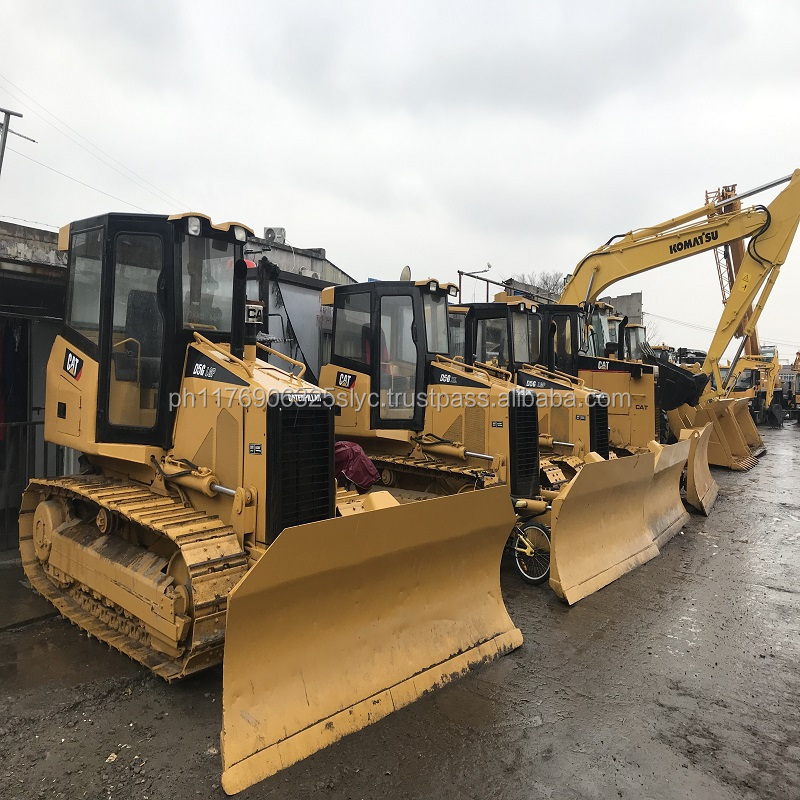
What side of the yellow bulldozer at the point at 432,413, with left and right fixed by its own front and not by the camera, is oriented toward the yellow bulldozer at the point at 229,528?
right

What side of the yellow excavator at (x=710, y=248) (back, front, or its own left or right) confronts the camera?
right

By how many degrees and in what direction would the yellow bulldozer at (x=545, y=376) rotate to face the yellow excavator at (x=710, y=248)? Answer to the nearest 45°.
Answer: approximately 90° to its left

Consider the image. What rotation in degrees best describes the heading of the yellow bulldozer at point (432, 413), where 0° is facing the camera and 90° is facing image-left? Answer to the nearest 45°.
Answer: approximately 315°

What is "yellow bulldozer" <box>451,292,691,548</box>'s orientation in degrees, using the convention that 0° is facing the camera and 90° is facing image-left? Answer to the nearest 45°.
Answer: approximately 315°

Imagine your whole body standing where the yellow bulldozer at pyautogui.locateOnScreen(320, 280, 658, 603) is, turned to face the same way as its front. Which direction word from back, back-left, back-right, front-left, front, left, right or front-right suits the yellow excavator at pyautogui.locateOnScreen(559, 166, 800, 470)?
left

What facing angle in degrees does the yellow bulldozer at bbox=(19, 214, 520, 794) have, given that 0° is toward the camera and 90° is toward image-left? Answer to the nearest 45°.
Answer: approximately 315°

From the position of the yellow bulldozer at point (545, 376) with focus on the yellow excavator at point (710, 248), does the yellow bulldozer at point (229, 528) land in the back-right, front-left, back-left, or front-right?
back-right

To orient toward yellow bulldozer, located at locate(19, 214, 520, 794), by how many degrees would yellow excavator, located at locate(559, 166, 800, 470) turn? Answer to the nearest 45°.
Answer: approximately 90° to its right

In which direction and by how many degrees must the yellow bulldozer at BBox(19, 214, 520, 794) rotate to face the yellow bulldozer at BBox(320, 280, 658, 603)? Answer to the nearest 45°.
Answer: approximately 90° to its left

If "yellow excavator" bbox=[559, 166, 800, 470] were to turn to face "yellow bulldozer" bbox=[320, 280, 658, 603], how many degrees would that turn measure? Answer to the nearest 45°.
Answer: approximately 135° to its right
